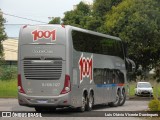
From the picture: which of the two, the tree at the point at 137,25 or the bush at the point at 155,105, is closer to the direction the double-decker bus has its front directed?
the tree

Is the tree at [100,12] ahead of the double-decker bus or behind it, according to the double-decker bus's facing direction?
ahead

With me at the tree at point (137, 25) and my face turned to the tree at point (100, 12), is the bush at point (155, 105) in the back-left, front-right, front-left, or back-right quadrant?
back-left

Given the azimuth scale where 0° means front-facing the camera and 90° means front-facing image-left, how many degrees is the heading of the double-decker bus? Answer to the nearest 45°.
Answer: approximately 225°

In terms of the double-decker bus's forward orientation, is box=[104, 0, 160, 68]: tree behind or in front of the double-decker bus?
in front
